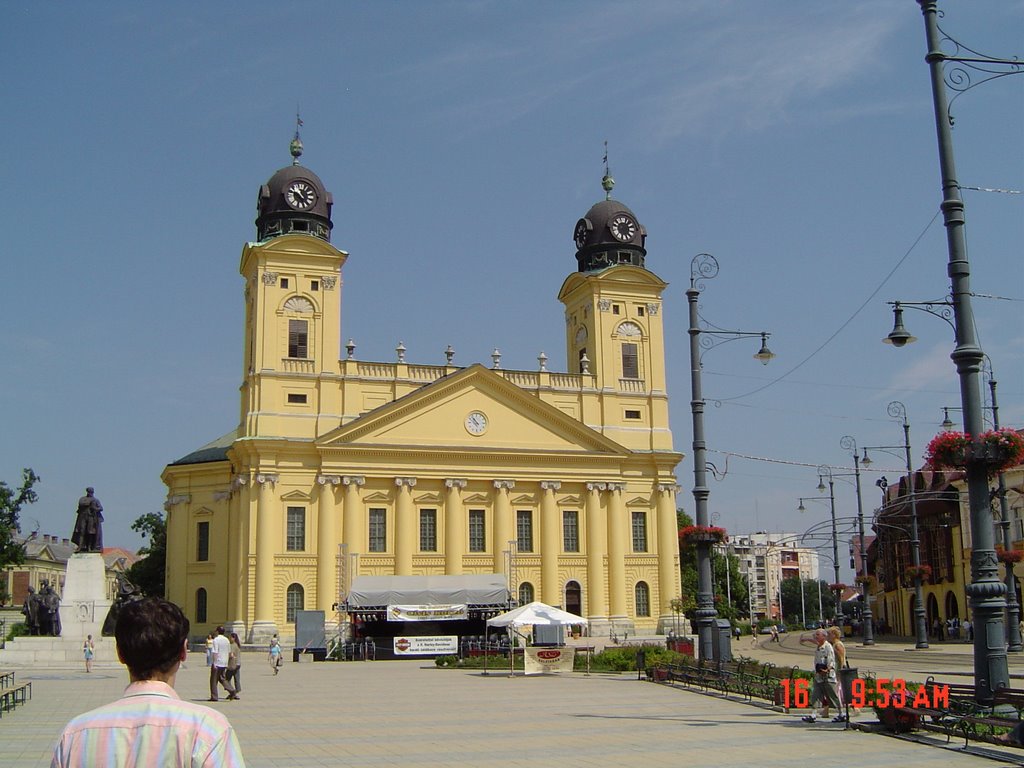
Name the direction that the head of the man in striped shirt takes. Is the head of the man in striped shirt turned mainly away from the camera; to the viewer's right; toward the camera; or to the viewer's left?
away from the camera

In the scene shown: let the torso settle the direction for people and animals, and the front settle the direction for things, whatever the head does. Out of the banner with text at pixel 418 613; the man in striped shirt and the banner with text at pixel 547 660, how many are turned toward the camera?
2

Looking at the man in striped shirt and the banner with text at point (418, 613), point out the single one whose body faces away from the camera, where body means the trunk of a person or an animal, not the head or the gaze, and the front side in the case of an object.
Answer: the man in striped shirt

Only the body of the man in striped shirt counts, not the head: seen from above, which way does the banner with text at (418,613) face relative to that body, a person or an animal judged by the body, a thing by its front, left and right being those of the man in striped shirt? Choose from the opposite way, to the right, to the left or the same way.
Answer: the opposite way

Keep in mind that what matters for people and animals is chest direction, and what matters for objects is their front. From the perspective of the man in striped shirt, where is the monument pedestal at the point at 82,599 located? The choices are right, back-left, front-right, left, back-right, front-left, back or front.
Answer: front

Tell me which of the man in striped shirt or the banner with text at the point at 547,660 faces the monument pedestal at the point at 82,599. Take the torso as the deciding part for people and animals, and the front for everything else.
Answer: the man in striped shirt

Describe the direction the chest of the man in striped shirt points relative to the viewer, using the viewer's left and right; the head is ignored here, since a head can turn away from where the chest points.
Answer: facing away from the viewer

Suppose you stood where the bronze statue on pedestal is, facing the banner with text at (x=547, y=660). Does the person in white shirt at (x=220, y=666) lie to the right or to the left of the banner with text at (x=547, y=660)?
right

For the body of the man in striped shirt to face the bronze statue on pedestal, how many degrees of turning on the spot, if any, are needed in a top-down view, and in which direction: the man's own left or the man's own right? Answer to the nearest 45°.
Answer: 0° — they already face it

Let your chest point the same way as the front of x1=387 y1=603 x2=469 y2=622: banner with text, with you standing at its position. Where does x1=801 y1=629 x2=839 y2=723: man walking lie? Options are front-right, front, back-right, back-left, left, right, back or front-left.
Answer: front

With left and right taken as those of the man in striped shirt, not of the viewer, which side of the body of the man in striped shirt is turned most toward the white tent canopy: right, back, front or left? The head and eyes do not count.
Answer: front

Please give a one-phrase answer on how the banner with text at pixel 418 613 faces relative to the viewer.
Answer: facing the viewer

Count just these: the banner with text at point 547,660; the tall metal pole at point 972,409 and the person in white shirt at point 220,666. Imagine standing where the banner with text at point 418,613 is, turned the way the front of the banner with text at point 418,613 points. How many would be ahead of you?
3

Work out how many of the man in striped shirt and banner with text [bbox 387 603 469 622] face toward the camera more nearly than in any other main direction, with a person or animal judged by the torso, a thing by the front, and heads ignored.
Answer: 1

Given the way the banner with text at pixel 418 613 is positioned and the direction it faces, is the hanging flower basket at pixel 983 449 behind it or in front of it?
in front

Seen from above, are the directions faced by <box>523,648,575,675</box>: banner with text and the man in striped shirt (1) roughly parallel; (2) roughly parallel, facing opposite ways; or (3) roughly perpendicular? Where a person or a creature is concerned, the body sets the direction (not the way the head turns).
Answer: roughly parallel, facing opposite ways

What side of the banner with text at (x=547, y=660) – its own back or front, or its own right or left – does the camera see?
front

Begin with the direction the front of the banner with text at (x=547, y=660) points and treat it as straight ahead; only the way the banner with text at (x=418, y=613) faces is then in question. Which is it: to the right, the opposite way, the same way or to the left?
the same way
